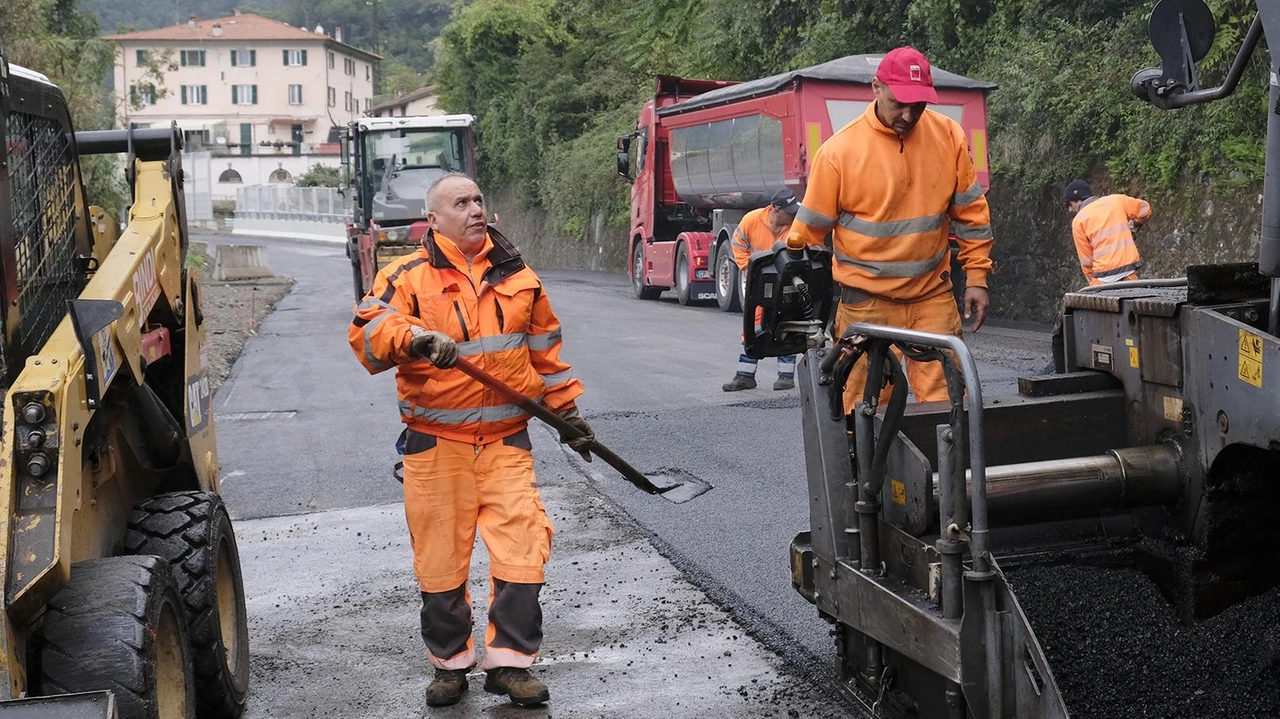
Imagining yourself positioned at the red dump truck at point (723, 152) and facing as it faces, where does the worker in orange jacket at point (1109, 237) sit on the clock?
The worker in orange jacket is roughly at 7 o'clock from the red dump truck.

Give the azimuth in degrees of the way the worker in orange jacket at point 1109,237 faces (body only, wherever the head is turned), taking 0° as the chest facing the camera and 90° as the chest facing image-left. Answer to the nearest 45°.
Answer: approximately 135°

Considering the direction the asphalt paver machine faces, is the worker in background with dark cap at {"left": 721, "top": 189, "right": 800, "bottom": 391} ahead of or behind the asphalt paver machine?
behind

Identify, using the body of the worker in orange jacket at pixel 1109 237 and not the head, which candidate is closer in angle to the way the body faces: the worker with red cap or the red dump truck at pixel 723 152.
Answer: the red dump truck

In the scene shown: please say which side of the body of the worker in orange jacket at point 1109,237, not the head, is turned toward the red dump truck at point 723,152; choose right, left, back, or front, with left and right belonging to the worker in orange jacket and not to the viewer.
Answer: front

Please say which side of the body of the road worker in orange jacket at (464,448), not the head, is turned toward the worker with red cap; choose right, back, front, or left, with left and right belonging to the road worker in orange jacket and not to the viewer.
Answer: left

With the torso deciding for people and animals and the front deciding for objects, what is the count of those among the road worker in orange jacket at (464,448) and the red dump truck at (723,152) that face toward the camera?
1

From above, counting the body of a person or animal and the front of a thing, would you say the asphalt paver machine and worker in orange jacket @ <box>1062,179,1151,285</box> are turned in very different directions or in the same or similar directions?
very different directions

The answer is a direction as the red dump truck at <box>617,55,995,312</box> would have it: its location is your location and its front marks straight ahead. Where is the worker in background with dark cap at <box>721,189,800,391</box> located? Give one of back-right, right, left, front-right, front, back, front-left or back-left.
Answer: back-left

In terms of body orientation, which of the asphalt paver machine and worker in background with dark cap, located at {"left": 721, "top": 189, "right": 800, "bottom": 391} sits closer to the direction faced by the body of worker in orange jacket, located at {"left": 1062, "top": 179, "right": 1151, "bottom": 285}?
the worker in background with dark cap

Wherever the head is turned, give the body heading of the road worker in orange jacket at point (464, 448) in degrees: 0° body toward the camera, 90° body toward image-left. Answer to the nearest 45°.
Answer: approximately 0°
